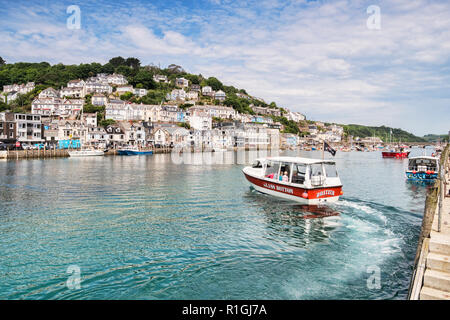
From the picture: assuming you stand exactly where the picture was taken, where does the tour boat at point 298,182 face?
facing away from the viewer and to the left of the viewer

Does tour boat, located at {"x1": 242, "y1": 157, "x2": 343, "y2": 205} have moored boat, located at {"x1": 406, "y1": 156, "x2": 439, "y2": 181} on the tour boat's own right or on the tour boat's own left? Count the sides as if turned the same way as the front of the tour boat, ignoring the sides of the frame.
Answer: on the tour boat's own right

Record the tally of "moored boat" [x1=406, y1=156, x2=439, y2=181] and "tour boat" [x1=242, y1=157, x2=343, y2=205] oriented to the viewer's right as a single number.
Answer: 0
